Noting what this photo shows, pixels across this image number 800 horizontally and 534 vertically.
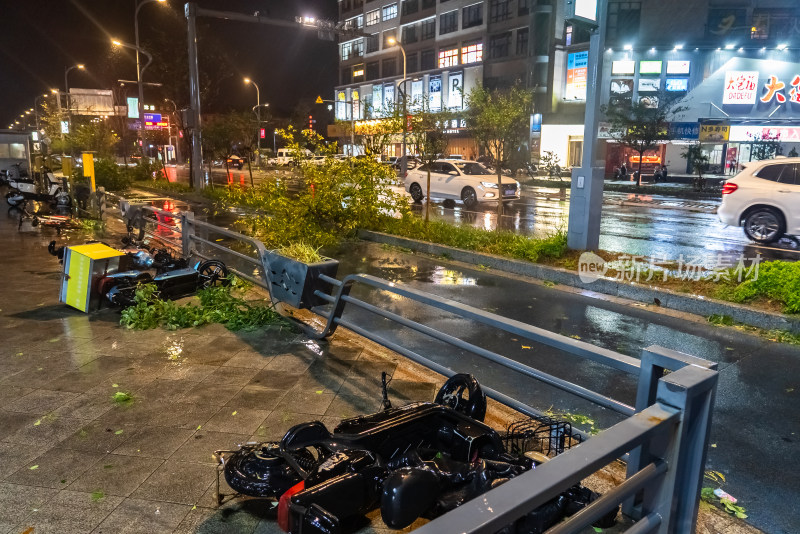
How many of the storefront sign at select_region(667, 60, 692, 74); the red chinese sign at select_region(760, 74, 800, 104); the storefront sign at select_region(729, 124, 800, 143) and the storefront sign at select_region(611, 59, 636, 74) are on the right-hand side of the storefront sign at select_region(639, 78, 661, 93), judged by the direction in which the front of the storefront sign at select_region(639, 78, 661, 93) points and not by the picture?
1

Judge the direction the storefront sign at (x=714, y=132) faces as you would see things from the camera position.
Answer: facing the viewer

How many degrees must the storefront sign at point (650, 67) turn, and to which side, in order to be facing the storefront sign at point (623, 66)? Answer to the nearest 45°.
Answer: approximately 90° to its right

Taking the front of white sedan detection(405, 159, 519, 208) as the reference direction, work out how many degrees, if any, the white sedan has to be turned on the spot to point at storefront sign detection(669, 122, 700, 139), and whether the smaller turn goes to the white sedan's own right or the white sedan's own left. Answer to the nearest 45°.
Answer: approximately 90° to the white sedan's own left

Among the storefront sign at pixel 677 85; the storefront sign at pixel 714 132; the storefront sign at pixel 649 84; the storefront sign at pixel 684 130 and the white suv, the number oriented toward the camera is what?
4

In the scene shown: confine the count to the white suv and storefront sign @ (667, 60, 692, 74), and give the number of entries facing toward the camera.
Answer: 1

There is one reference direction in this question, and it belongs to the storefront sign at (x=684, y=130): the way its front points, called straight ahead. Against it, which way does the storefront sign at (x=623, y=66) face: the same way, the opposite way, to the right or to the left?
the same way

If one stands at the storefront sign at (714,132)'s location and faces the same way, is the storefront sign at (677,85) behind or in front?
behind

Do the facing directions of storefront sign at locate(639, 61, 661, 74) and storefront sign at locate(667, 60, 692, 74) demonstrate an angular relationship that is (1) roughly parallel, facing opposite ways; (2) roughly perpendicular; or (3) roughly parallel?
roughly parallel

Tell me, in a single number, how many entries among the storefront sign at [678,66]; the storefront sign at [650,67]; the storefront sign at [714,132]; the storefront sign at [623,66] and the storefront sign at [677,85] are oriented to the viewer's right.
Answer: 0

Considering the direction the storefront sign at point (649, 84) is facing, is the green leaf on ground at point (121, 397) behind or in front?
in front

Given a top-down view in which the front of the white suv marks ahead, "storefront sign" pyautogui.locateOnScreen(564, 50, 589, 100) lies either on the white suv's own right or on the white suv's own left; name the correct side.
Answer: on the white suv's own left

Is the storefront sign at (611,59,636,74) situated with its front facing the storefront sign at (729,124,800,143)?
no

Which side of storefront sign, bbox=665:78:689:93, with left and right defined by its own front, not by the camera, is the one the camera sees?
front

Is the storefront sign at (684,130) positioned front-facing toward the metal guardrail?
yes

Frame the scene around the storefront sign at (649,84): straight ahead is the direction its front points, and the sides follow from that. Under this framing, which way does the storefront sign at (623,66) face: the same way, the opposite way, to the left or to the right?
the same way

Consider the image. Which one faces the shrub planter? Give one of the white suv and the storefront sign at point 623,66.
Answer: the storefront sign

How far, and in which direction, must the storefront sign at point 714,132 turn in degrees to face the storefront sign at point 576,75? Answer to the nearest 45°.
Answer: approximately 135° to its right

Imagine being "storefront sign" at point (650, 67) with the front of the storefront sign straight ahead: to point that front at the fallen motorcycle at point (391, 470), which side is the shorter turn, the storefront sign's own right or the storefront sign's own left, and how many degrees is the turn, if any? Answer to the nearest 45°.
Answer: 0° — it already faces it

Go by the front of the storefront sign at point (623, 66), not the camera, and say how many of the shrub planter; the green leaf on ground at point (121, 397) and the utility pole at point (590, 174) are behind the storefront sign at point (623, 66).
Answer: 0

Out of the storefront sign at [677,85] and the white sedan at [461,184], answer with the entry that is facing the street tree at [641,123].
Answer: the storefront sign

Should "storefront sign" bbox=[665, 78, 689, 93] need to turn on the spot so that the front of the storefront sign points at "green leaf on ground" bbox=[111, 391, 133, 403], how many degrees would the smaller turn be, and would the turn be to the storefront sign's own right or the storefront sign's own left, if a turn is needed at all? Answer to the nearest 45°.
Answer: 0° — it already faces it
